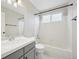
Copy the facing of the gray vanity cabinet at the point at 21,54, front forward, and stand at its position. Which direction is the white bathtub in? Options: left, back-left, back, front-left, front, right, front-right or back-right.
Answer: left

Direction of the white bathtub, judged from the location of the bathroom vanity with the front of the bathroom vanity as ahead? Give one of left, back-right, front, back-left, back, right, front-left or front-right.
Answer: left

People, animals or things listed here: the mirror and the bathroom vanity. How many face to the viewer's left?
0

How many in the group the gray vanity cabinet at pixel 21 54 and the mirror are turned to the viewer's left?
0

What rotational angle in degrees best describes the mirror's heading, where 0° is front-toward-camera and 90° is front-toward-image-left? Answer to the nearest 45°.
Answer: approximately 315°

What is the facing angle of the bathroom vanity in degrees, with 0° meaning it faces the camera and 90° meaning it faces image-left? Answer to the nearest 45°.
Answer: approximately 315°

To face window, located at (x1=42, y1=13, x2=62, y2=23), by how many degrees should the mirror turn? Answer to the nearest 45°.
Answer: approximately 90° to its left

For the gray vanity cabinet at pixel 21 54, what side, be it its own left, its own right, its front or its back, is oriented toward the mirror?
back

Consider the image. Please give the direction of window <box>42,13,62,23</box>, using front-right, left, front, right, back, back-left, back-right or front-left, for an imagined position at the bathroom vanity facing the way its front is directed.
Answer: left

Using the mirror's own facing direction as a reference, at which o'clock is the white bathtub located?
The white bathtub is roughly at 10 o'clock from the mirror.

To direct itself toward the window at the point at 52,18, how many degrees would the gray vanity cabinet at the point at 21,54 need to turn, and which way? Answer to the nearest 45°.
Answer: approximately 90° to its left
